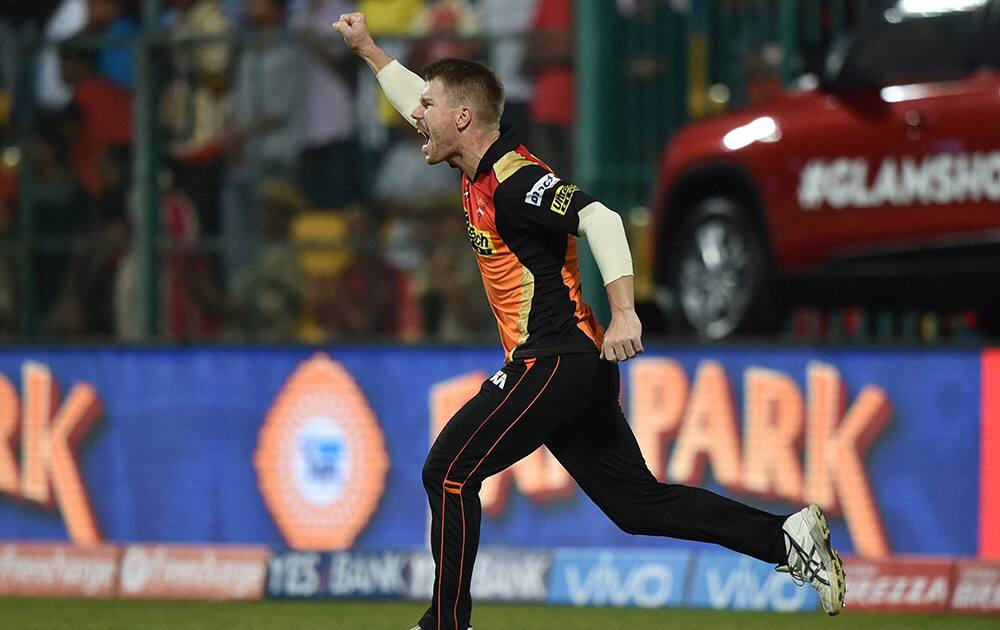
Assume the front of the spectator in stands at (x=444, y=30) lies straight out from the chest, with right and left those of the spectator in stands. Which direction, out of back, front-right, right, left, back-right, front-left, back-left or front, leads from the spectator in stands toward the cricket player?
front

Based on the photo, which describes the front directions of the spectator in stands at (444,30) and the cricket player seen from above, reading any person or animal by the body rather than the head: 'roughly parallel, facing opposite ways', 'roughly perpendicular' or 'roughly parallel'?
roughly perpendicular

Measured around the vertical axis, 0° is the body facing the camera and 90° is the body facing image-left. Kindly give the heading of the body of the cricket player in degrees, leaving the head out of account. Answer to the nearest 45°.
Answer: approximately 90°

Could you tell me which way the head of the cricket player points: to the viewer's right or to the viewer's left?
to the viewer's left

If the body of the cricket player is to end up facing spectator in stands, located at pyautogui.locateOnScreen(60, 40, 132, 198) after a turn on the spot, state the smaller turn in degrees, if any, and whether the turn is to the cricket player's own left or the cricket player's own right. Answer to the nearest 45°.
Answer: approximately 45° to the cricket player's own right

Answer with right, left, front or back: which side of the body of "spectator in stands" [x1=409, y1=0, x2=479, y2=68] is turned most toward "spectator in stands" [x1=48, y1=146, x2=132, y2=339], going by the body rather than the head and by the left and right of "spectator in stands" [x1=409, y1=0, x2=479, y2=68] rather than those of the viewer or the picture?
right

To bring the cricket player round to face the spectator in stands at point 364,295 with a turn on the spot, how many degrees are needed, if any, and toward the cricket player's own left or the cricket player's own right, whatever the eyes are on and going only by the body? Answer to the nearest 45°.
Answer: approximately 90° to the cricket player's own right

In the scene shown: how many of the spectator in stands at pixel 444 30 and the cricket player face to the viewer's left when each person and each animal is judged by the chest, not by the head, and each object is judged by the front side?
1

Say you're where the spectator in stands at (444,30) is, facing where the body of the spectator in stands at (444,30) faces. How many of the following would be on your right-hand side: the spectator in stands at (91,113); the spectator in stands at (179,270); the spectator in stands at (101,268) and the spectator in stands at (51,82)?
4

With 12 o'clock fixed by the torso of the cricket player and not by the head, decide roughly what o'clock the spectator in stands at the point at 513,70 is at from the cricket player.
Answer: The spectator in stands is roughly at 3 o'clock from the cricket player.

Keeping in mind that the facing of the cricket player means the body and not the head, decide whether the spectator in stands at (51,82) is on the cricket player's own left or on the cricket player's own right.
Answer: on the cricket player's own right

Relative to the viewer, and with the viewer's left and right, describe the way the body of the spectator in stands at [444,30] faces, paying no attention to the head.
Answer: facing the viewer

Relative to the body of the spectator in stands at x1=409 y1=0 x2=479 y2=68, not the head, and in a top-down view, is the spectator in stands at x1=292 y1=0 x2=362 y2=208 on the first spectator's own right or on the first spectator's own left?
on the first spectator's own right

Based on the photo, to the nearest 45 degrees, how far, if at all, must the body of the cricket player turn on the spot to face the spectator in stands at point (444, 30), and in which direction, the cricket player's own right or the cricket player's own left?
approximately 90° to the cricket player's own right
